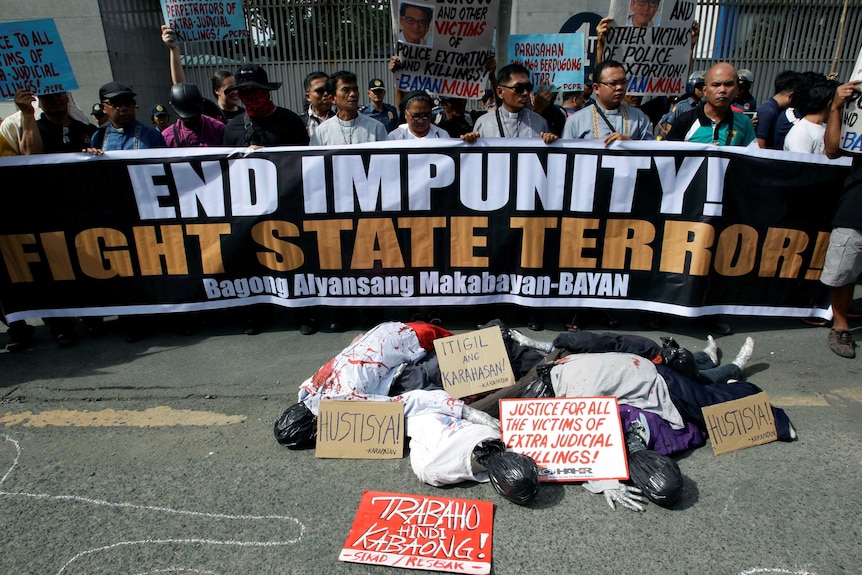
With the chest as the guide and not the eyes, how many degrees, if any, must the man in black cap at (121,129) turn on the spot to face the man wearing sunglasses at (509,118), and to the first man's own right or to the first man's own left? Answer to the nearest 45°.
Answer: approximately 45° to the first man's own left

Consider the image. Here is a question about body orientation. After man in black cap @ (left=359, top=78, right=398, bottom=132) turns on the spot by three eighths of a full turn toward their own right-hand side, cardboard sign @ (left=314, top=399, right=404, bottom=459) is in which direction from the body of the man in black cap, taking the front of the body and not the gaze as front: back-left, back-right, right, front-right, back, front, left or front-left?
back-left

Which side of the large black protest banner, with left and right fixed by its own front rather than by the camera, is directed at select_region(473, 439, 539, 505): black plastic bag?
front

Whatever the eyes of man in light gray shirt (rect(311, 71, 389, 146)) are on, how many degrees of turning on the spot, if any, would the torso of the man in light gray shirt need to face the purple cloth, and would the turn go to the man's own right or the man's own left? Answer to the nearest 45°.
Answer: approximately 45° to the man's own left

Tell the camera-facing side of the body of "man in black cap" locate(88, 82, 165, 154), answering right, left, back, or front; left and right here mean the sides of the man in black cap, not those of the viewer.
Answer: front

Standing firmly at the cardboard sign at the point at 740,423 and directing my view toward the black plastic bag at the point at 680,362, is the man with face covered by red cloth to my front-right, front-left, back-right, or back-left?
front-left

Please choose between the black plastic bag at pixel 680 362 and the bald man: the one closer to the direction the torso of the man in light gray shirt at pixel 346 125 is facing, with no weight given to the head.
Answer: the black plastic bag

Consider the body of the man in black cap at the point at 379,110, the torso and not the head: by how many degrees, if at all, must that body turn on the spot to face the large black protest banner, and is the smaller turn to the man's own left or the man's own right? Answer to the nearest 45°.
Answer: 0° — they already face it

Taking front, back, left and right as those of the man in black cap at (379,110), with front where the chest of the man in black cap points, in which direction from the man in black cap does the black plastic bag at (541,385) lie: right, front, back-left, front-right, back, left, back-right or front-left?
front

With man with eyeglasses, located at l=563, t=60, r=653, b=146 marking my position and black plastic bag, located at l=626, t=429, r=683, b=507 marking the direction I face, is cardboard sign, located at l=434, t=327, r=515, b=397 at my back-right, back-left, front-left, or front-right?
front-right

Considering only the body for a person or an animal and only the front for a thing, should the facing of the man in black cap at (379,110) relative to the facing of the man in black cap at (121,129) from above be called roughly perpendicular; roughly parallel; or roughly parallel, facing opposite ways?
roughly parallel

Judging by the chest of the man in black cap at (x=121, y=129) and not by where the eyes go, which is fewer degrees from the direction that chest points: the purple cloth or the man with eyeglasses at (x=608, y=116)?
the purple cloth

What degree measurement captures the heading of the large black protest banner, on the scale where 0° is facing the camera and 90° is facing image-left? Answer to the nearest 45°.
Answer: approximately 0°

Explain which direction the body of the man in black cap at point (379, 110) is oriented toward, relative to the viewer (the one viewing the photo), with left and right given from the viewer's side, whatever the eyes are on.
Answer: facing the viewer

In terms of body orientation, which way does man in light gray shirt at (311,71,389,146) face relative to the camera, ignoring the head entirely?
toward the camera

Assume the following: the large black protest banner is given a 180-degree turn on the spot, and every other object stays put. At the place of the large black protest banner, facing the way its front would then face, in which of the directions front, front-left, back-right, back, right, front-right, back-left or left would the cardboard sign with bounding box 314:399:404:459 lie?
back
